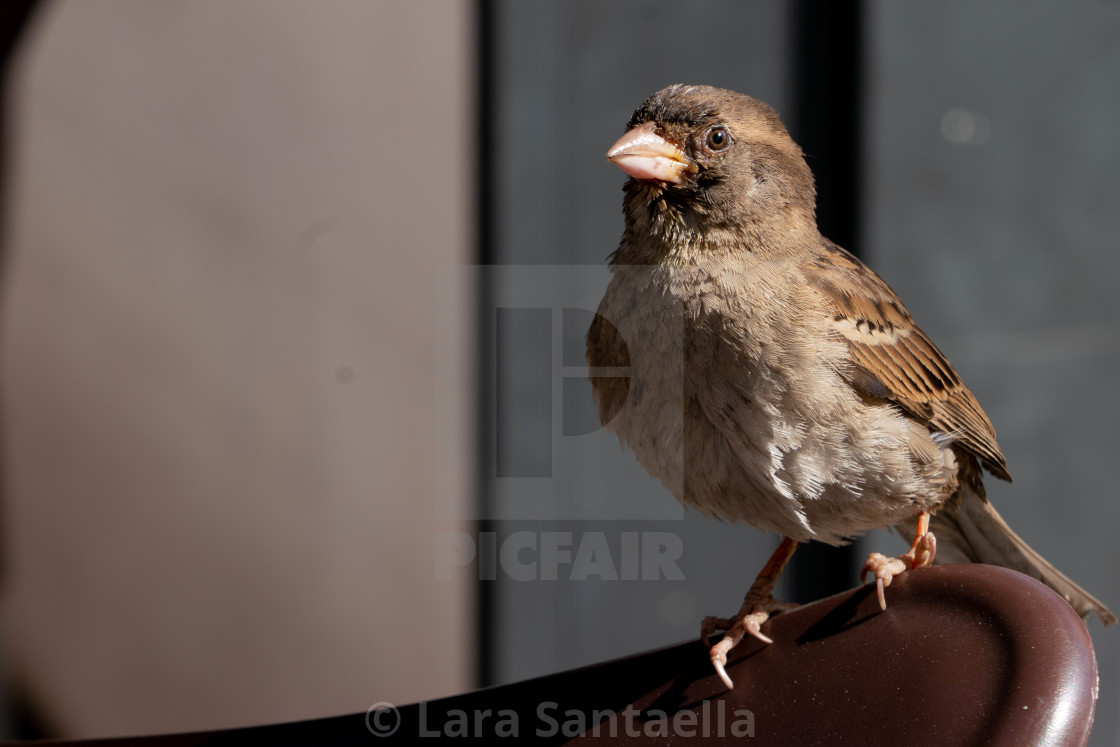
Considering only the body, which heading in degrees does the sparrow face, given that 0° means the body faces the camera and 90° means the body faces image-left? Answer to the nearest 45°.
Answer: approximately 45°
